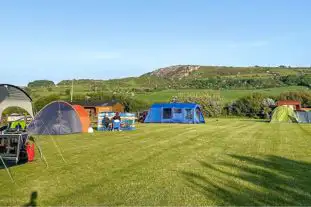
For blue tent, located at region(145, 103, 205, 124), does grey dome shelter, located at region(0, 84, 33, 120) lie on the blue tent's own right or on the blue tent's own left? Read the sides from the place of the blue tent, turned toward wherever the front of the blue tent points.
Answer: on the blue tent's own right

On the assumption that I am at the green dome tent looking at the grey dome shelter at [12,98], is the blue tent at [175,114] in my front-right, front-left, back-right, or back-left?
front-right

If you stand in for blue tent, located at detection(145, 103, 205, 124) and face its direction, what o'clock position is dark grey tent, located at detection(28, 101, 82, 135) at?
The dark grey tent is roughly at 4 o'clock from the blue tent.

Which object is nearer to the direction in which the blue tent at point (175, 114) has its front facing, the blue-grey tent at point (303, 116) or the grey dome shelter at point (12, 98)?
the blue-grey tent
